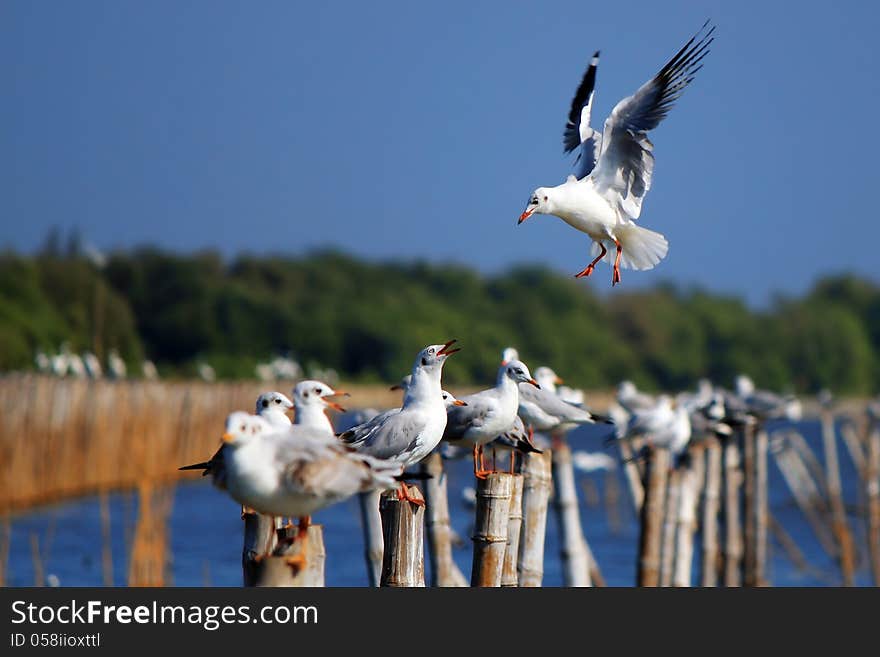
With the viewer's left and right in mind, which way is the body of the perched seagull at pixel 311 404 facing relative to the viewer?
facing to the right of the viewer

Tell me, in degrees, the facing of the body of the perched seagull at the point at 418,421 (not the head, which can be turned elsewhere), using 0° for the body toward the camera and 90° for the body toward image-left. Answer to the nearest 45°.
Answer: approximately 270°

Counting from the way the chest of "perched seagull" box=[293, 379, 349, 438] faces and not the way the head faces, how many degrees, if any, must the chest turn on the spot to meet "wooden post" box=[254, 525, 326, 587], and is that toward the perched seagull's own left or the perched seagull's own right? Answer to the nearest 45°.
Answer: approximately 90° to the perched seagull's own right

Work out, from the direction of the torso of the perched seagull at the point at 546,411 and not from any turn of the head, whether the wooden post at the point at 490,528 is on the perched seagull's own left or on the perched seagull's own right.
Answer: on the perched seagull's own left

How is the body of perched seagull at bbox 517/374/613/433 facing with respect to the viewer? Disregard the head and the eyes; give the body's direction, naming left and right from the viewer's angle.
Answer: facing to the left of the viewer

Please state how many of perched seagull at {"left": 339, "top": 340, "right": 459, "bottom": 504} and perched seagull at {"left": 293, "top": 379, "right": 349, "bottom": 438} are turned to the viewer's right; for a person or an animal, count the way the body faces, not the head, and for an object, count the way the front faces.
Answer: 2

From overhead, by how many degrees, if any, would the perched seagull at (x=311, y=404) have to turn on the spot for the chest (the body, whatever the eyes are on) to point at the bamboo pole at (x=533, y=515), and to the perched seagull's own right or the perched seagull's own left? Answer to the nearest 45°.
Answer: approximately 45° to the perched seagull's own left

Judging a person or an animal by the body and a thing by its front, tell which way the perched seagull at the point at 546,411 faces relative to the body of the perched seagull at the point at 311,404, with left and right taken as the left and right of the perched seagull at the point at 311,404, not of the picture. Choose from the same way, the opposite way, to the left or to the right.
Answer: the opposite way

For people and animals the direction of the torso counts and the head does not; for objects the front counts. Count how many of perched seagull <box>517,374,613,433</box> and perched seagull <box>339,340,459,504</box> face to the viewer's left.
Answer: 1
